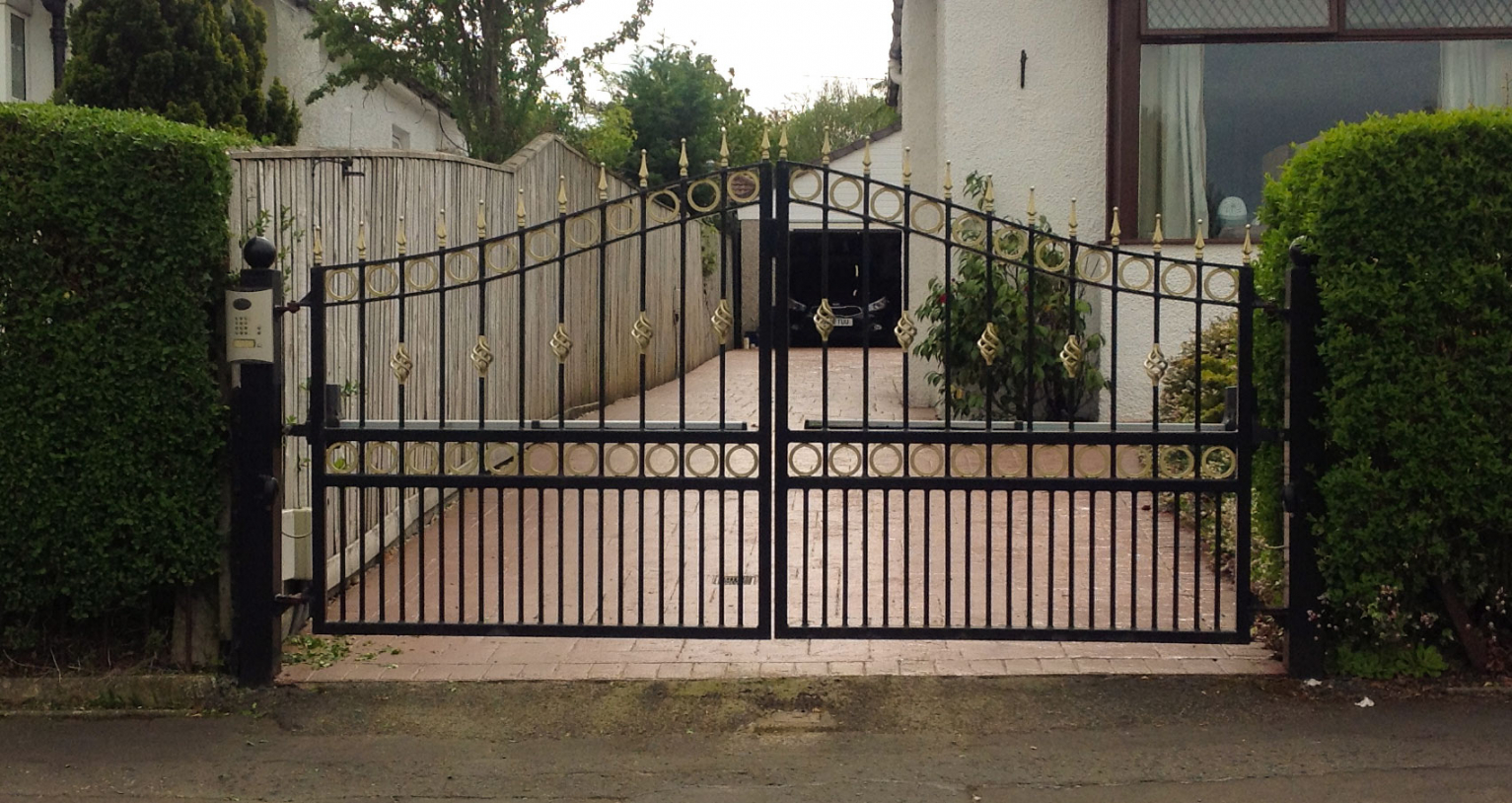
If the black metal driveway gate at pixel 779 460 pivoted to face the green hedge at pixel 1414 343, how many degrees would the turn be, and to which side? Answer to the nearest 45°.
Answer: approximately 90° to its left

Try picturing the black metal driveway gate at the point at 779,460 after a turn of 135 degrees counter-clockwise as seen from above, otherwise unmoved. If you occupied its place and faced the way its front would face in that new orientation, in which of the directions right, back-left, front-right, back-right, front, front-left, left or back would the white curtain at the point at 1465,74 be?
front

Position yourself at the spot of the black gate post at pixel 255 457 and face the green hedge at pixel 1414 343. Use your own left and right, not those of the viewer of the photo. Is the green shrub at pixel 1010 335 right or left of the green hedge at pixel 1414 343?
left

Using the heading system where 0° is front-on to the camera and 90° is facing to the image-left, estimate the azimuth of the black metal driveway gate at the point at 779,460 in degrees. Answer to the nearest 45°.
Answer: approximately 0°

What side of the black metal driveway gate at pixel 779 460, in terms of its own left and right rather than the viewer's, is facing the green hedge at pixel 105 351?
right
